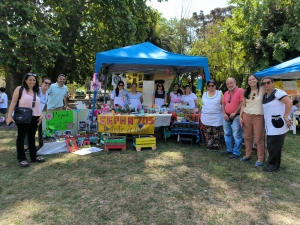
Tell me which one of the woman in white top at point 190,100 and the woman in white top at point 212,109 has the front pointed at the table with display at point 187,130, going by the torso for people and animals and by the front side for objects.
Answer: the woman in white top at point 190,100

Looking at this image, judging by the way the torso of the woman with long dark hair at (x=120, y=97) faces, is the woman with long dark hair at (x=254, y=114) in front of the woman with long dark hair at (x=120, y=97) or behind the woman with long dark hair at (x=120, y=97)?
in front

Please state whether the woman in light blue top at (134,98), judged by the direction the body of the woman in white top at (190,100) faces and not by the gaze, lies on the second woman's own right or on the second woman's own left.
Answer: on the second woman's own right

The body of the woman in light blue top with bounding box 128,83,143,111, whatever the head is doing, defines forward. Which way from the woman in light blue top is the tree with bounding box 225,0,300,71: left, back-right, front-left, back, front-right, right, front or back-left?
back-left

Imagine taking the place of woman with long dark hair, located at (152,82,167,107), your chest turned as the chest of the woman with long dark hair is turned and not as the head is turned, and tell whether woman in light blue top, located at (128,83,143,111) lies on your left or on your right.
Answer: on your right

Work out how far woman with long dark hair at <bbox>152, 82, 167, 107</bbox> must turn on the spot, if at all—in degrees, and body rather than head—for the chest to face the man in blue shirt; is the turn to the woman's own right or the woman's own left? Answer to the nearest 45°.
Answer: approximately 45° to the woman's own right

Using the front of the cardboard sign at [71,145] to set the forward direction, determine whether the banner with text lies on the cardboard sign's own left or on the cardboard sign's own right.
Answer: on the cardboard sign's own left

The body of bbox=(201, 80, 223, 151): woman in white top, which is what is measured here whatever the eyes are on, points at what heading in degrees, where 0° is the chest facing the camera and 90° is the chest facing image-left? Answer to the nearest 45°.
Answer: approximately 0°

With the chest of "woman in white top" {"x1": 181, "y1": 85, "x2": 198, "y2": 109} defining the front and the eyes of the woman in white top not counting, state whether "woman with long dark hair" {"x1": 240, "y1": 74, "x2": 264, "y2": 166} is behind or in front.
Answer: in front

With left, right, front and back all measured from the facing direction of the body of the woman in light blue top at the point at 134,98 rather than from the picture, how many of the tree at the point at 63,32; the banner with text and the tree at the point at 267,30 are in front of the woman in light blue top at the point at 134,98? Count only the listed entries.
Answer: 1

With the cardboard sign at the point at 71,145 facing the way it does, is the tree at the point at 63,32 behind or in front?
behind

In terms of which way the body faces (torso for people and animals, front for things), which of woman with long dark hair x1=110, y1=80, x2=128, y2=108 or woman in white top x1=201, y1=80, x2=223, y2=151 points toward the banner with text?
the woman with long dark hair
